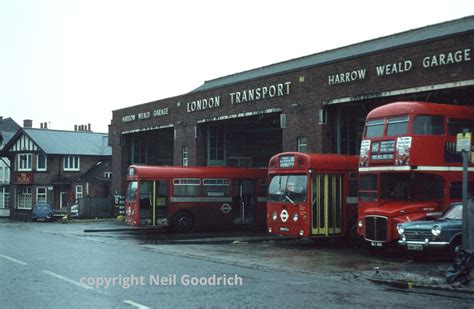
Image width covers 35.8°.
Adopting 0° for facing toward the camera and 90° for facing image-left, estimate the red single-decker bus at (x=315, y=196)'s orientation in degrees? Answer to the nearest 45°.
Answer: approximately 45°

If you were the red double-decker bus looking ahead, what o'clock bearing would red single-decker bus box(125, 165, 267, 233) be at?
The red single-decker bus is roughly at 3 o'clock from the red double-decker bus.

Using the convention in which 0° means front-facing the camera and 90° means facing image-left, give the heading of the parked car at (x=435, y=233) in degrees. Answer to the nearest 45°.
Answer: approximately 45°

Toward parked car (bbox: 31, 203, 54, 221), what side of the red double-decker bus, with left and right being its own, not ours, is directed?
right

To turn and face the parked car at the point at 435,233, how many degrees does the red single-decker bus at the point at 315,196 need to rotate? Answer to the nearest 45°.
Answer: approximately 90° to its left

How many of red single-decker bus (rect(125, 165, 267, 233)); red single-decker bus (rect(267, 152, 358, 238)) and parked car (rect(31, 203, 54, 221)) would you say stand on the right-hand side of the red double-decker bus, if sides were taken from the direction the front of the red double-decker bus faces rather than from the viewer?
3

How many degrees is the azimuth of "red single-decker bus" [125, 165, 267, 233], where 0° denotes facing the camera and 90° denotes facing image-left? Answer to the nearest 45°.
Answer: approximately 90°
